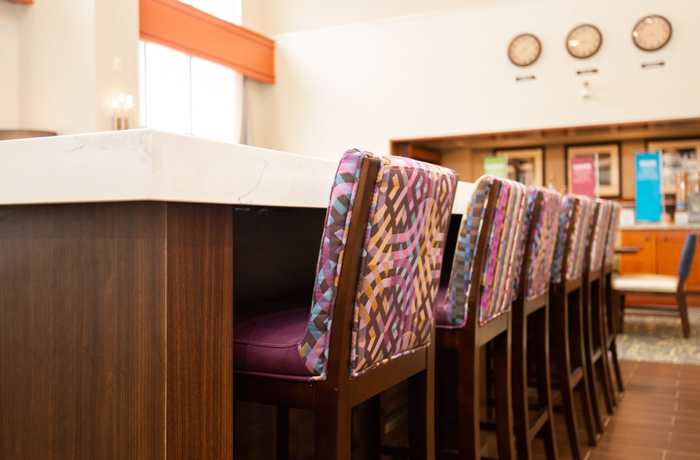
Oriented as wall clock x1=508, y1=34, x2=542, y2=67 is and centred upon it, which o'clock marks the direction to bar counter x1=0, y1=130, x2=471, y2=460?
The bar counter is roughly at 12 o'clock from the wall clock.

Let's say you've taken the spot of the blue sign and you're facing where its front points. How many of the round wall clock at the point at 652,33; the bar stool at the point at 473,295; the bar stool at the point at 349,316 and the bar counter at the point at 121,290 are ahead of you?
4

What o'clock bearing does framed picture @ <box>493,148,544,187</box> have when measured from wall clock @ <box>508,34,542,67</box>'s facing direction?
The framed picture is roughly at 6 o'clock from the wall clock.

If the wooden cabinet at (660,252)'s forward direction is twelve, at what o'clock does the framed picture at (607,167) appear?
The framed picture is roughly at 5 o'clock from the wooden cabinet.

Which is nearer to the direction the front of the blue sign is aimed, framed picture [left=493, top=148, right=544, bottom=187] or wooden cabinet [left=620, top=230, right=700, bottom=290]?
the wooden cabinet

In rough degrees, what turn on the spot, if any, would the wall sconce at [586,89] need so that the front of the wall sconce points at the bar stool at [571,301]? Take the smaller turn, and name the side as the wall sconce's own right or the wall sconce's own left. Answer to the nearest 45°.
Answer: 0° — it already faces it

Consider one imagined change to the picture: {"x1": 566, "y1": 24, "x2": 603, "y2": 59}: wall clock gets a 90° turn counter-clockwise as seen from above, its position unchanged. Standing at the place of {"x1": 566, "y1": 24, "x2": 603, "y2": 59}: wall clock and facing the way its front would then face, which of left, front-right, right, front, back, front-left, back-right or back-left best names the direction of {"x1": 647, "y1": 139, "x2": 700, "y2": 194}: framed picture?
front-left

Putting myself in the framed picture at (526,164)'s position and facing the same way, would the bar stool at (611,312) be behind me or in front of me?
in front

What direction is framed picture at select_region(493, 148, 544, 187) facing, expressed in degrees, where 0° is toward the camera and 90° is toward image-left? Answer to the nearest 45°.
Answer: approximately 0°

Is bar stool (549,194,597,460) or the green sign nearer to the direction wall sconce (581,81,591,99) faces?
the bar stool
